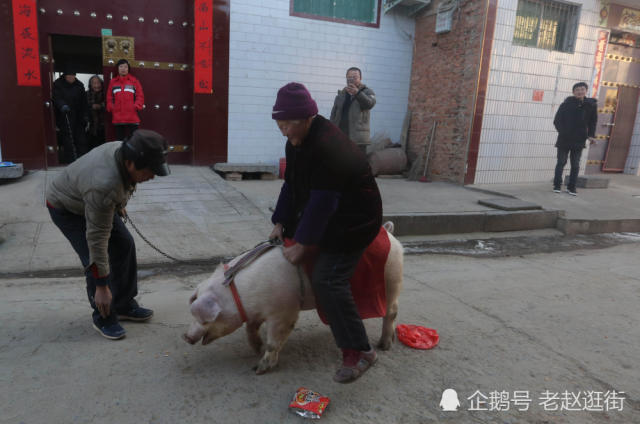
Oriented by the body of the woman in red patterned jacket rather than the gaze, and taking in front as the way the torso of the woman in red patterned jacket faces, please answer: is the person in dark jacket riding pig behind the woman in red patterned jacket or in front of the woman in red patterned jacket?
in front

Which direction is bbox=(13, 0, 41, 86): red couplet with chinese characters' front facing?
toward the camera

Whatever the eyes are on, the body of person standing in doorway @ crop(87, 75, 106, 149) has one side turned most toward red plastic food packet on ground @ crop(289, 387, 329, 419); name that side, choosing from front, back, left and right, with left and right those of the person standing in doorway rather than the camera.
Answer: front

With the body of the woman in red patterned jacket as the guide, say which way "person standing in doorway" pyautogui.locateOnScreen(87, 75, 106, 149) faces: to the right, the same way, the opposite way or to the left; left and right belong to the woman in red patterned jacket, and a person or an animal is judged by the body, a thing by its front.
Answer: the same way

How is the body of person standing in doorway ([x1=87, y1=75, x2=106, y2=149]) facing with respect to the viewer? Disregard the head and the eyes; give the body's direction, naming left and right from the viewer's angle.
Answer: facing the viewer

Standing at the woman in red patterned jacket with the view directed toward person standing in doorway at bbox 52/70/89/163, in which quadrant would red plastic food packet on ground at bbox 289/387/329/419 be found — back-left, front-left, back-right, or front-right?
back-left

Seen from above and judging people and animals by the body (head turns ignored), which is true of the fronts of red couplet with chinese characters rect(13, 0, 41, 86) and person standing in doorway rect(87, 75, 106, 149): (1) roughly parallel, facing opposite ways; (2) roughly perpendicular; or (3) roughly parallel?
roughly parallel

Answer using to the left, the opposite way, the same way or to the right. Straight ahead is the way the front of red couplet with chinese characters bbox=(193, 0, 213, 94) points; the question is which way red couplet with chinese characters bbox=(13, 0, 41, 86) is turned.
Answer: the same way

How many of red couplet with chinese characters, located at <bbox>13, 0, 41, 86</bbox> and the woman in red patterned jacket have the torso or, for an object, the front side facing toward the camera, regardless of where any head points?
2

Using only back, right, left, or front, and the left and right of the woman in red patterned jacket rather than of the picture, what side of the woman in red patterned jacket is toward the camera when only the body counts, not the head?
front

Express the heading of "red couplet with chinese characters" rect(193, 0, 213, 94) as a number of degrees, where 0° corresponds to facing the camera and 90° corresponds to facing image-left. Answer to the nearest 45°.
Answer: approximately 0°

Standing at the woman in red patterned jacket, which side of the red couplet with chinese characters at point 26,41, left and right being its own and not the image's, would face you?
left

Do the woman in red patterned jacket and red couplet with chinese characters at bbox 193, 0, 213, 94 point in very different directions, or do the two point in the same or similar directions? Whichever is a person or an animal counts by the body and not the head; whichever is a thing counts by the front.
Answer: same or similar directions

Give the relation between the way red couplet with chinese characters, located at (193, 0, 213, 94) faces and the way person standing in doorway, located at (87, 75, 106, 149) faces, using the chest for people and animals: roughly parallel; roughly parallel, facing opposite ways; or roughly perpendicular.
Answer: roughly parallel
